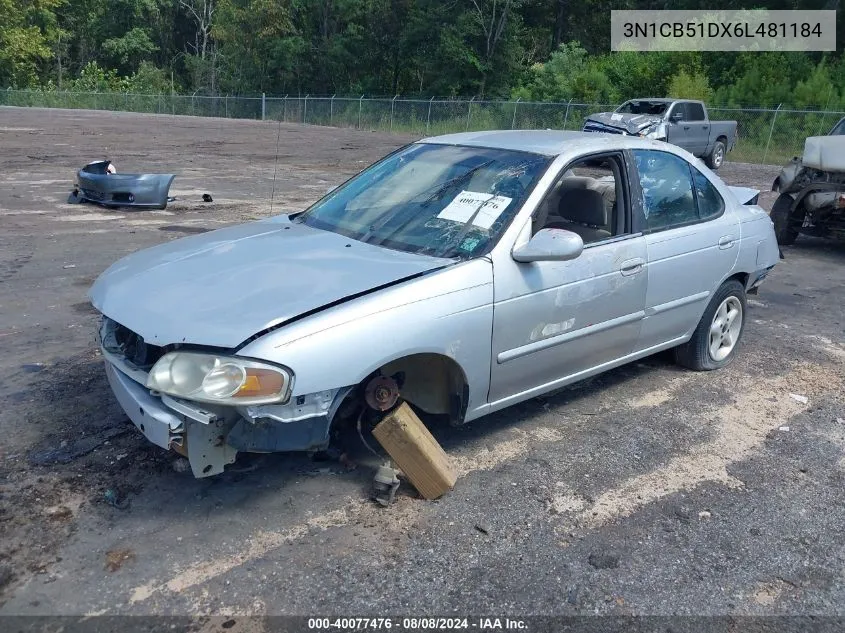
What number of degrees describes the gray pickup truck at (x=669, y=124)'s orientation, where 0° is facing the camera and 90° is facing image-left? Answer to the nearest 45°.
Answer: approximately 45°

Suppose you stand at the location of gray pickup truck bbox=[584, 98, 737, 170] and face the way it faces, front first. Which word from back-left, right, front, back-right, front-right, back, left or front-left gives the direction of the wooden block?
front-left

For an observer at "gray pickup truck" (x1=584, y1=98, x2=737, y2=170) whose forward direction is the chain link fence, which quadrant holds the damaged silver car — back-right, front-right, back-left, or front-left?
back-left

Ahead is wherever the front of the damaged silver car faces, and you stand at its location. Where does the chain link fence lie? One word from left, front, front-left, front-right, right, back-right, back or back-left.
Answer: back-right

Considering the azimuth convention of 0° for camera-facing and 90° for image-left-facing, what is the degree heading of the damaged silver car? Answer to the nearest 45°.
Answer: approximately 45°

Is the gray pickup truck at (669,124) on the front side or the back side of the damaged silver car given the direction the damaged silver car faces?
on the back side

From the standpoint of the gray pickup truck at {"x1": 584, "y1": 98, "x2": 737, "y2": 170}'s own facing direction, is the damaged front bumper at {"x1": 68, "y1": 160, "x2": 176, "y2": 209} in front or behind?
in front

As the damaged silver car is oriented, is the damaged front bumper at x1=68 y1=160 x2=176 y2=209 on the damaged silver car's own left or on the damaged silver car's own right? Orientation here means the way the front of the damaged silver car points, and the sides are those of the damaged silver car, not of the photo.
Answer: on the damaged silver car's own right
